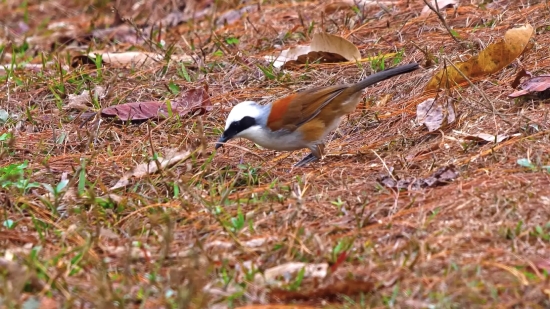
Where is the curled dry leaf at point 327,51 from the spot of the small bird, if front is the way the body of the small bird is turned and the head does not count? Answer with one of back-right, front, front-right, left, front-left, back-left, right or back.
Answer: right

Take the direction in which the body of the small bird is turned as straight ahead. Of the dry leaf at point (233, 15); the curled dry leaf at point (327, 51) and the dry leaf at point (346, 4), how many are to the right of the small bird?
3

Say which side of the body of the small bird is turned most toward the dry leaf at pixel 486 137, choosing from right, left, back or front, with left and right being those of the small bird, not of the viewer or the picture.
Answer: back

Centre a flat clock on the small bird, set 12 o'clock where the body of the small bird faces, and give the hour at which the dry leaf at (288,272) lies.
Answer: The dry leaf is roughly at 9 o'clock from the small bird.

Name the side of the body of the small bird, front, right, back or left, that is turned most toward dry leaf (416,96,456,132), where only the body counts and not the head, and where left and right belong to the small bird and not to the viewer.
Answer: back

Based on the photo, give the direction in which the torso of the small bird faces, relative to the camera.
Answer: to the viewer's left

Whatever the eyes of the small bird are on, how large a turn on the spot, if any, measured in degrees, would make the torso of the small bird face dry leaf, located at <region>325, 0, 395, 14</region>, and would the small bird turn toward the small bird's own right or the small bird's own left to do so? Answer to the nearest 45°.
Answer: approximately 90° to the small bird's own right

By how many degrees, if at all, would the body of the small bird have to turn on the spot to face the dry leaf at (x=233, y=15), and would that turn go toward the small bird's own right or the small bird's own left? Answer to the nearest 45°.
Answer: approximately 90° to the small bird's own right

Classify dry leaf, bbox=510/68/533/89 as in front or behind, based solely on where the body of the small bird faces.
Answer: behind

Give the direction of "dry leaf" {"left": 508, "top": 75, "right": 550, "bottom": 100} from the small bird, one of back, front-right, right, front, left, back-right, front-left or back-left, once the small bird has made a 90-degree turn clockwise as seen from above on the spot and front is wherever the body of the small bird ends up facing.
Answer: right
